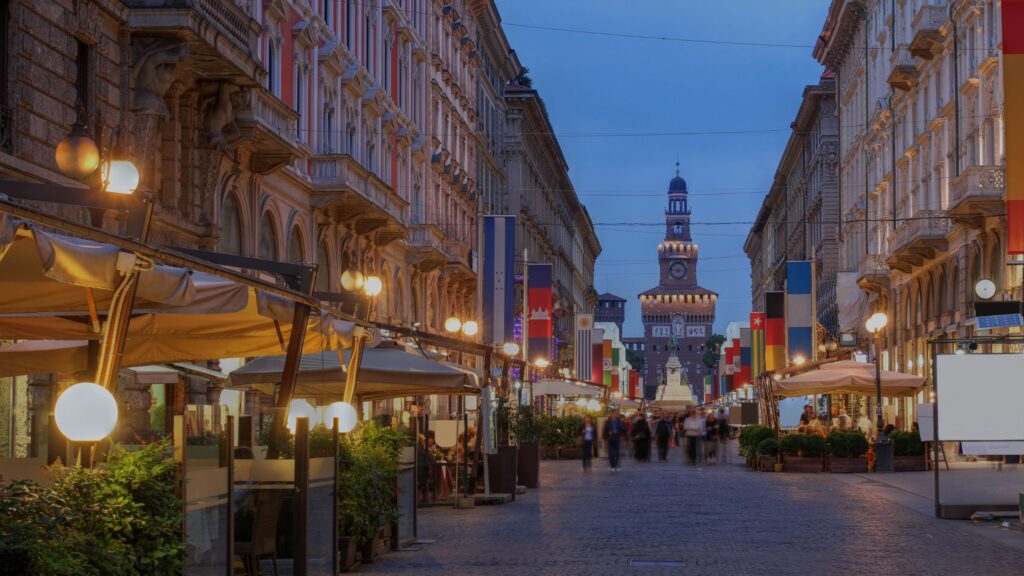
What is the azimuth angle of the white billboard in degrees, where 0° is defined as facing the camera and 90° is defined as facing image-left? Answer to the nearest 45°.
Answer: approximately 0°

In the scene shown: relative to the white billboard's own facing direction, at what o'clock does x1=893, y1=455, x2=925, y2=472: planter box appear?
The planter box is roughly at 6 o'clock from the white billboard.

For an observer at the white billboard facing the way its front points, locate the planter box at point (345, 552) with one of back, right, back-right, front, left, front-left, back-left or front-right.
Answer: front-right

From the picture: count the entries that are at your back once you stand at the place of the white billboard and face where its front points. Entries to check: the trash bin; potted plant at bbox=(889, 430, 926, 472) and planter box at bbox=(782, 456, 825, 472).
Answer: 3

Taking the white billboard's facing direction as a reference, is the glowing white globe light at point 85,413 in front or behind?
in front

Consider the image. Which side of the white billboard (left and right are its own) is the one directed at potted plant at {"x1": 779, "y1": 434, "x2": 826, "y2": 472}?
back

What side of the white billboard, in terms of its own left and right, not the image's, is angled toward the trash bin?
back

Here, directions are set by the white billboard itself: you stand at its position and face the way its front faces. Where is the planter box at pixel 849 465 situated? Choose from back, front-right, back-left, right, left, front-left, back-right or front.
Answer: back

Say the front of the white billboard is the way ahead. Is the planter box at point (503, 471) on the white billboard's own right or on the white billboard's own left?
on the white billboard's own right

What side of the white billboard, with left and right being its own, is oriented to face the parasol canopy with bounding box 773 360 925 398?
back

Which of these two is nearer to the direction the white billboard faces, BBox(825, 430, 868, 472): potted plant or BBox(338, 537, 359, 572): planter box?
the planter box
